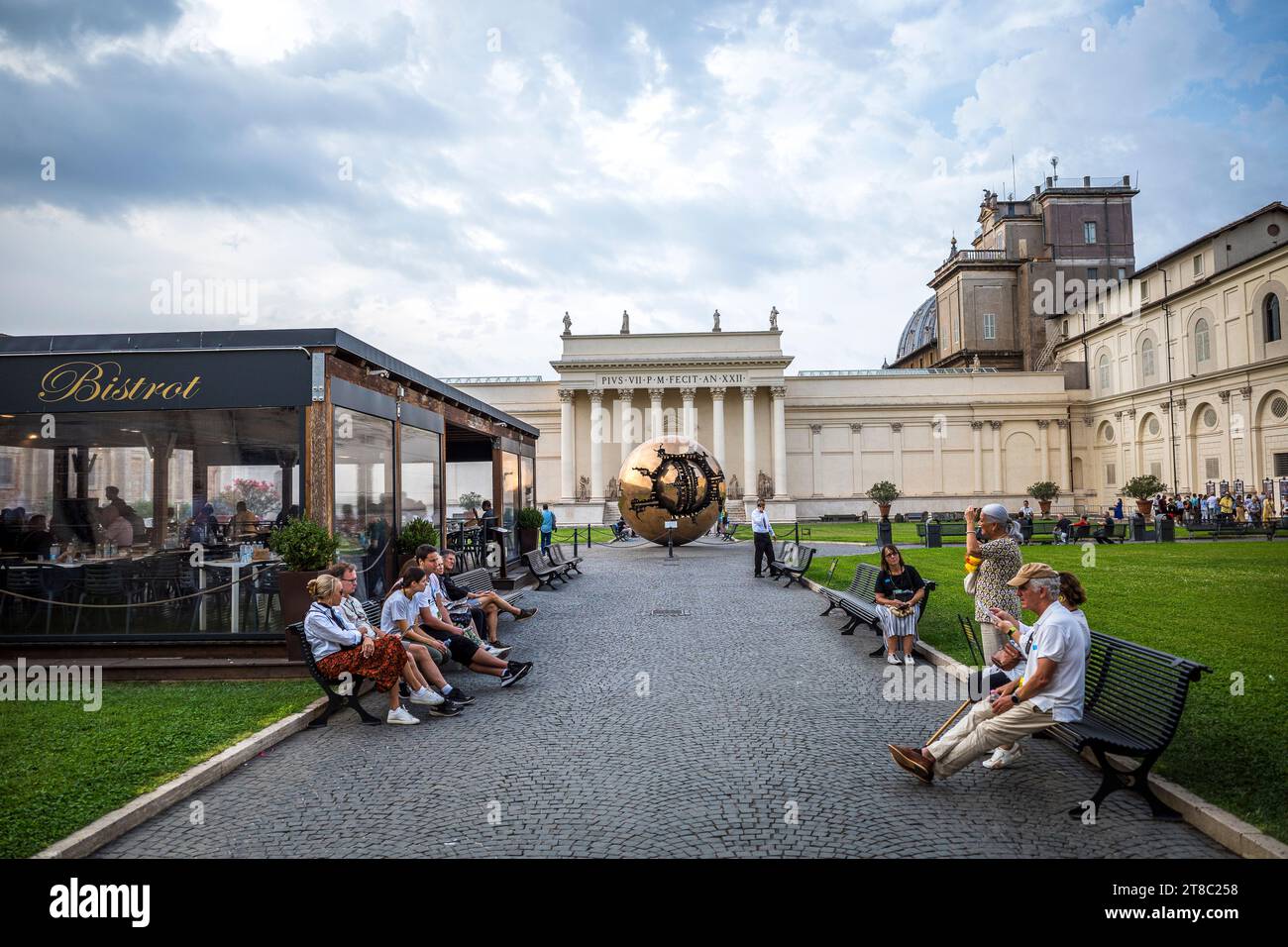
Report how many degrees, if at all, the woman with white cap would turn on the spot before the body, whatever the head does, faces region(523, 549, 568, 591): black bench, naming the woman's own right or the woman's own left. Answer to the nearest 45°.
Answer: approximately 45° to the woman's own right

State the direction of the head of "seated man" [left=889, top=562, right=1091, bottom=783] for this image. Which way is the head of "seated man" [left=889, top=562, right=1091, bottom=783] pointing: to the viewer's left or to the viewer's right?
to the viewer's left

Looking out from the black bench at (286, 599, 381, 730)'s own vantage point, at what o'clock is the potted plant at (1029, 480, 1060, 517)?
The potted plant is roughly at 11 o'clock from the black bench.

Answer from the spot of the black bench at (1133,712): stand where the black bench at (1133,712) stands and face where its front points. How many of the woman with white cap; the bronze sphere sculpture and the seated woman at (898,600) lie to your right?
3

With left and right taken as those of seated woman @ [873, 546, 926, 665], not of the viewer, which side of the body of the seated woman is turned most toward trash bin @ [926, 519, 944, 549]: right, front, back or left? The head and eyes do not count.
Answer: back

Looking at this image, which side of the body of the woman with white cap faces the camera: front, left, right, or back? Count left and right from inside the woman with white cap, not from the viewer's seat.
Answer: left

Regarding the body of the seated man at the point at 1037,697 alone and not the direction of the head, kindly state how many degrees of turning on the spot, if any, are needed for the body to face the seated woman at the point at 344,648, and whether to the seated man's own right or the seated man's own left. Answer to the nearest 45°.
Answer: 0° — they already face them

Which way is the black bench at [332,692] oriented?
to the viewer's right

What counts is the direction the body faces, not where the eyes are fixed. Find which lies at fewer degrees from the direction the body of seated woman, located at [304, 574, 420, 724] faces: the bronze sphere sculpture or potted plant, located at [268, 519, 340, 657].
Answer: the bronze sphere sculpture

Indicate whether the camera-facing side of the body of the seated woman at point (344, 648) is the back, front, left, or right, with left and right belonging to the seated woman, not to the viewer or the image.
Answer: right

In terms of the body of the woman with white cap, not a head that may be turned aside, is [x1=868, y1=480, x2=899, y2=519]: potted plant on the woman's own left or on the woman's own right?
on the woman's own right
